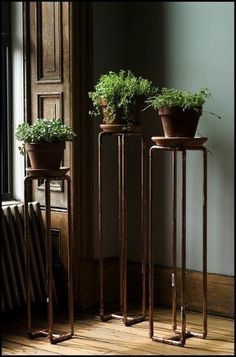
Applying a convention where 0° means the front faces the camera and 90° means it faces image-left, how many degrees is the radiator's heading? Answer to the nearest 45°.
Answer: approximately 315°

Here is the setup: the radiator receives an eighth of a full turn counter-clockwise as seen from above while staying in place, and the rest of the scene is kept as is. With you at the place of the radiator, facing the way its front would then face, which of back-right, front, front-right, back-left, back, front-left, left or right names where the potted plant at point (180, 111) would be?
front-right
